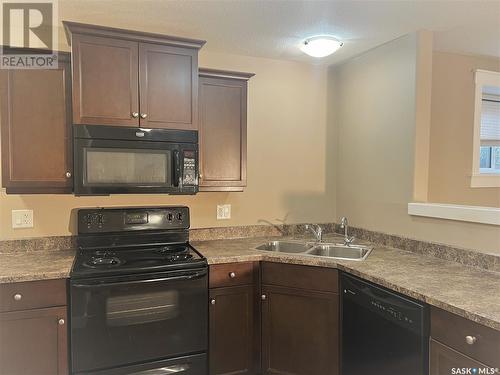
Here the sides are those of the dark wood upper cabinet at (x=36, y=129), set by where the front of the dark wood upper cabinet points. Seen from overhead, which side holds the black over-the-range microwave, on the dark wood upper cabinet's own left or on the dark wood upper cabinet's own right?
on the dark wood upper cabinet's own left

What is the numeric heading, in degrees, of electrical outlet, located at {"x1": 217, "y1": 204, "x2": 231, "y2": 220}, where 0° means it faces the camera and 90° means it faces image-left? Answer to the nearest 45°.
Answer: approximately 0°

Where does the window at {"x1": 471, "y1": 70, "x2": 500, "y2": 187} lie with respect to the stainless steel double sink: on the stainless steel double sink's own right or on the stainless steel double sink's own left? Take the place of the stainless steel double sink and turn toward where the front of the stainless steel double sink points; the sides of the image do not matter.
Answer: on the stainless steel double sink's own left

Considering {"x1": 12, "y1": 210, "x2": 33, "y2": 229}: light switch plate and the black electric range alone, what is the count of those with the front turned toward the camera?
2

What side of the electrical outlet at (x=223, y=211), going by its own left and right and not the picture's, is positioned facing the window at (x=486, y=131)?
left

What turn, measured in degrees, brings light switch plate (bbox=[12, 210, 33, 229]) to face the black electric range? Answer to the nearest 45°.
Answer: approximately 45° to its left

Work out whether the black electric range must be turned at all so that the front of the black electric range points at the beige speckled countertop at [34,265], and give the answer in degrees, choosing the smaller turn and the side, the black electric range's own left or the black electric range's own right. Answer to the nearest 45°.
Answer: approximately 90° to the black electric range's own right

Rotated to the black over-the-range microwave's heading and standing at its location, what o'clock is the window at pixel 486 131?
The window is roughly at 9 o'clock from the black over-the-range microwave.

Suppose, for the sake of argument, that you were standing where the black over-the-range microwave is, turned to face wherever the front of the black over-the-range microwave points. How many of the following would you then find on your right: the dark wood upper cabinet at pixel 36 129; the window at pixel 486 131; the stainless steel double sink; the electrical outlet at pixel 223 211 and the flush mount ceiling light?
1

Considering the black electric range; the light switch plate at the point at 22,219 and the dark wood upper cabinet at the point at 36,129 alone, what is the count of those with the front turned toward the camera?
3
